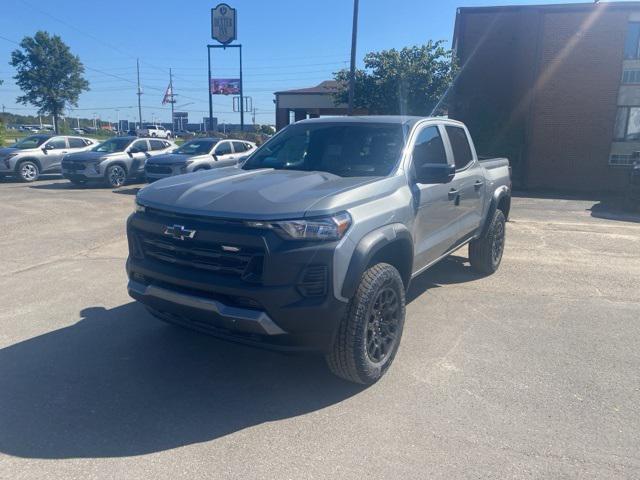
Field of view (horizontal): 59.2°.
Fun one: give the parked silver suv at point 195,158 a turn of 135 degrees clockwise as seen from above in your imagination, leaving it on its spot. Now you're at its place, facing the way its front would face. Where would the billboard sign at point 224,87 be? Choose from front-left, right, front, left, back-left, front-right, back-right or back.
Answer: front

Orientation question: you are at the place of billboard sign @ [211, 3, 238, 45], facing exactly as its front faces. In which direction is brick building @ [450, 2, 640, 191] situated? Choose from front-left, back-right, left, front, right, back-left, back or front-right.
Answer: front-left

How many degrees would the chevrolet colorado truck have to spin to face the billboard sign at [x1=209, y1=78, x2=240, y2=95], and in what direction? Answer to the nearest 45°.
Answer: approximately 135° to its right

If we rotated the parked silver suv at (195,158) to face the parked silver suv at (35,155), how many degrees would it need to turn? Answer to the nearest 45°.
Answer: approximately 90° to its right

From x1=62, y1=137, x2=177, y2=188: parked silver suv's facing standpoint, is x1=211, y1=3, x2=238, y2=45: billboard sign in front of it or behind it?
behind

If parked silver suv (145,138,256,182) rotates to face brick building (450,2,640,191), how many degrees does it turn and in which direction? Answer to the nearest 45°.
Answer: approximately 135° to its left

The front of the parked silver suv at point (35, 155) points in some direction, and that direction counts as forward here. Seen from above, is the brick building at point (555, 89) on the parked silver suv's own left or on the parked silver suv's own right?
on the parked silver suv's own left

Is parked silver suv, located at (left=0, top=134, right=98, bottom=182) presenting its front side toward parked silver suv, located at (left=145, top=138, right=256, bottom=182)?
no

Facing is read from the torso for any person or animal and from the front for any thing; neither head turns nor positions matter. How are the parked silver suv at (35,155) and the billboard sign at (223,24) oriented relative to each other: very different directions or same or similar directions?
same or similar directions

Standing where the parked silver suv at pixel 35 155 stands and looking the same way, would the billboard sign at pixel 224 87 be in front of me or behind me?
behind

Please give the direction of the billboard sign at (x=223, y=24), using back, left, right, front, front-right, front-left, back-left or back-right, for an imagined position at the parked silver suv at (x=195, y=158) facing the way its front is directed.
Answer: back-right

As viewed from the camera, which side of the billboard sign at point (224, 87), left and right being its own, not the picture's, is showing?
front

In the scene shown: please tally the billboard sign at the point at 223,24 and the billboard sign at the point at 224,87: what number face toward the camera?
2

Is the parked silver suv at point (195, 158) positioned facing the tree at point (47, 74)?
no

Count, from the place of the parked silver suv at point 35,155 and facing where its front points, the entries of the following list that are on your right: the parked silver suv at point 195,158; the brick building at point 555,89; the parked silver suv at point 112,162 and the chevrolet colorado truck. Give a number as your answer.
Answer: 0

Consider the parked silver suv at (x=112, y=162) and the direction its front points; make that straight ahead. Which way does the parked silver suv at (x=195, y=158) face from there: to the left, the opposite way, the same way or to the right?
the same way

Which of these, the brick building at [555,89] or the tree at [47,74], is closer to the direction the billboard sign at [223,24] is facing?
the brick building

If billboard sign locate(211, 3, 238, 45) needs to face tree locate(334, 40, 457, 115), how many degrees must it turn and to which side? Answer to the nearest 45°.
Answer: approximately 45° to its left

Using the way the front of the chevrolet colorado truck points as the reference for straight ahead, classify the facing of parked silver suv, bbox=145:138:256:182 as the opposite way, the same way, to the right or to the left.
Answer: the same way

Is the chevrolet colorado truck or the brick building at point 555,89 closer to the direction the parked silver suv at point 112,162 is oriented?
the chevrolet colorado truck

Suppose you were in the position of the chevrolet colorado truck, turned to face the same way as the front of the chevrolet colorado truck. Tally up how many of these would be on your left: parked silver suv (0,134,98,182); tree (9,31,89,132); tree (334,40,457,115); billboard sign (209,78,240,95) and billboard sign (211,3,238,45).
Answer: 0

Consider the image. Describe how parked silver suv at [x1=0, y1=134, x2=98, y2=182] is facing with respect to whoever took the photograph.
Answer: facing the viewer and to the left of the viewer

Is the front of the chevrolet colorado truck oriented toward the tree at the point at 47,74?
no

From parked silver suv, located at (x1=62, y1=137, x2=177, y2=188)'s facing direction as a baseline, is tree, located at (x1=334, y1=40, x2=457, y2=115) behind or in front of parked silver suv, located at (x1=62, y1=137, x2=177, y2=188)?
behind
